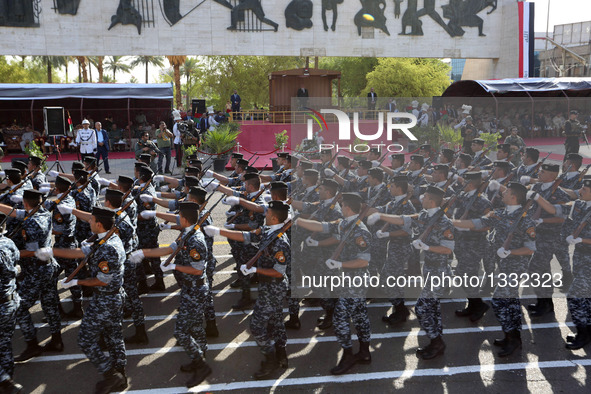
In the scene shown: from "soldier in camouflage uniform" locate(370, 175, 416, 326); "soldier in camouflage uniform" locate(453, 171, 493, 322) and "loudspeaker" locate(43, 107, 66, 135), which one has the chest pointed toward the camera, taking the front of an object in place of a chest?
the loudspeaker

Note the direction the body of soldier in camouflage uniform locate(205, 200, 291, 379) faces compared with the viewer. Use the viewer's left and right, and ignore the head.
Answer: facing to the left of the viewer

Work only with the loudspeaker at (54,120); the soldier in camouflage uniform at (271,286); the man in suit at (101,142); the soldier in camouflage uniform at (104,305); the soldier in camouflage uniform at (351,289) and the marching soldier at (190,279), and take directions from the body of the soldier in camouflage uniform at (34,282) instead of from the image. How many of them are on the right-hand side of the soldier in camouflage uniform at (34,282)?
2

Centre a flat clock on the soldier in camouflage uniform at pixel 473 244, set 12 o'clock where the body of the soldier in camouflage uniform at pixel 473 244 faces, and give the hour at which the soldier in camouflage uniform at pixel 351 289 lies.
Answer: the soldier in camouflage uniform at pixel 351 289 is roughly at 10 o'clock from the soldier in camouflage uniform at pixel 473 244.

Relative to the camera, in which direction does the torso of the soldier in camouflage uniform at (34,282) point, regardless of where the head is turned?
to the viewer's left

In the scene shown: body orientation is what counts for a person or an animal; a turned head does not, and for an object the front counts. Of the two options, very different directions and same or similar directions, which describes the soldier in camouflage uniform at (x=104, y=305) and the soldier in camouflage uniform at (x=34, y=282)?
same or similar directions

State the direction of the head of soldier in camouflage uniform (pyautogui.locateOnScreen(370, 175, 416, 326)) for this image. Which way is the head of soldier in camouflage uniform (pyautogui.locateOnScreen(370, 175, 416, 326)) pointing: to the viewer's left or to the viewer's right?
to the viewer's left

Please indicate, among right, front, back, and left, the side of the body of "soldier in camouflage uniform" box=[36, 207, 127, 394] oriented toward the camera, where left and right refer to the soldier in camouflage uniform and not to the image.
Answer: left

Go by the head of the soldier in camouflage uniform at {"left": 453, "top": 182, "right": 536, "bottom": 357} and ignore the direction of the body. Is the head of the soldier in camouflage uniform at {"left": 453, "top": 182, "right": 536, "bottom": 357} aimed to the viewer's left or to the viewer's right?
to the viewer's left

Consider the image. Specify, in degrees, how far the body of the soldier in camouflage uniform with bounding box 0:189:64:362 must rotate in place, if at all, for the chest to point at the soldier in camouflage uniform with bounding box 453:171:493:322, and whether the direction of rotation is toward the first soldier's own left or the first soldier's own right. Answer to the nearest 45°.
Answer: approximately 180°

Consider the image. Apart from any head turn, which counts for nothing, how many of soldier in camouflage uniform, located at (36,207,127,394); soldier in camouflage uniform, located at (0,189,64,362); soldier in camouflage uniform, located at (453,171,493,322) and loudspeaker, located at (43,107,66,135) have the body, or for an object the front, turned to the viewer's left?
3

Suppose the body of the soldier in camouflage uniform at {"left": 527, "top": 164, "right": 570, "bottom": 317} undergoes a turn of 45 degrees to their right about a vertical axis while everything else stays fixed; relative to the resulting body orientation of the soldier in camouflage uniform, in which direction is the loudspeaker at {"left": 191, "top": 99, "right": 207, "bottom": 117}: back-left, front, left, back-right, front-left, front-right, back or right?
front

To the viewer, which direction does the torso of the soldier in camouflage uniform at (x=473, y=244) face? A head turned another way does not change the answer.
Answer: to the viewer's left

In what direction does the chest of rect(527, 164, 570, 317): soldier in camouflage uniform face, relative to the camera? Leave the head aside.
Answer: to the viewer's left

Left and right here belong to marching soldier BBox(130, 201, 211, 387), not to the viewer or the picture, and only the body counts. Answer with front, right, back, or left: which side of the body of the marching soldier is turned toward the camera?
left

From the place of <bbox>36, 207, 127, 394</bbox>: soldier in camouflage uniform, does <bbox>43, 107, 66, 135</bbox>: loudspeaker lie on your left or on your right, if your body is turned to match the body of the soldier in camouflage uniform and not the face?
on your right

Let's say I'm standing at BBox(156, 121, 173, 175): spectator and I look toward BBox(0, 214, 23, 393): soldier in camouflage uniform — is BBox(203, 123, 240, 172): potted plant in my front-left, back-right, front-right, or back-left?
back-left

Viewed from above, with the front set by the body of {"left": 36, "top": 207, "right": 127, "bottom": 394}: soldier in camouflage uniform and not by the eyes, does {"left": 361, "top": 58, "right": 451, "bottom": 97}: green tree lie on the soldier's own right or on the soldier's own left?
on the soldier's own right

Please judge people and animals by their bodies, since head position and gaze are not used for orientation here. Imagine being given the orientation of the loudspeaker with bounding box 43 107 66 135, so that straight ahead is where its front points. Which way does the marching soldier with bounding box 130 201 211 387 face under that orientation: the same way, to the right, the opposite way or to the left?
to the right
